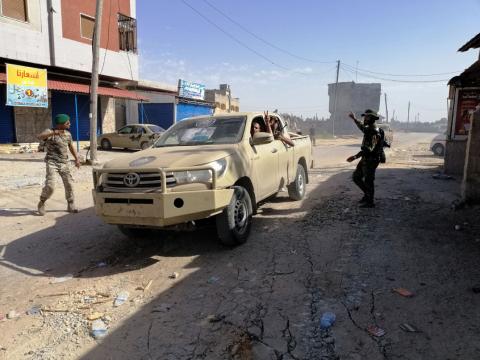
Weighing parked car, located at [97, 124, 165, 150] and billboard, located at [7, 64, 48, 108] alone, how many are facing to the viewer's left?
1

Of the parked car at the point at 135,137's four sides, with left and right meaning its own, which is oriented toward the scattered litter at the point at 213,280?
left

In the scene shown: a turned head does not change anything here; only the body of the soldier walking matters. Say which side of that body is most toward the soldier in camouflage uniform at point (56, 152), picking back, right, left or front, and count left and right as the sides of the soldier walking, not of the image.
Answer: front

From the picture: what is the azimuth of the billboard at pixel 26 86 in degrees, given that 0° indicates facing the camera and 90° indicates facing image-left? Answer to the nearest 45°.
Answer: approximately 315°

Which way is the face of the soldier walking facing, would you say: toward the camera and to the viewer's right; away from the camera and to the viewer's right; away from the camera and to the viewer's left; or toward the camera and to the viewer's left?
toward the camera and to the viewer's left

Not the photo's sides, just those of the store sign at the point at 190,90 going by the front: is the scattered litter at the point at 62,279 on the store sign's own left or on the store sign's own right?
on the store sign's own right

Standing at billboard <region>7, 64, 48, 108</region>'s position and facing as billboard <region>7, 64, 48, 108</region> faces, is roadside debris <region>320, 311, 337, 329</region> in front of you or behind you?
in front

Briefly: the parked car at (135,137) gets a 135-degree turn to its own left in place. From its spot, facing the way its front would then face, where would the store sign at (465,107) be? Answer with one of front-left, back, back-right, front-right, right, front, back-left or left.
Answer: front

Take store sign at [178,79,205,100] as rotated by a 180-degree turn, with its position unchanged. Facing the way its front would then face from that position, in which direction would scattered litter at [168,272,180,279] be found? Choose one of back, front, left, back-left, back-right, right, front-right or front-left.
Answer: back-left

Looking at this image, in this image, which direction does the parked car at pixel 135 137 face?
to the viewer's left

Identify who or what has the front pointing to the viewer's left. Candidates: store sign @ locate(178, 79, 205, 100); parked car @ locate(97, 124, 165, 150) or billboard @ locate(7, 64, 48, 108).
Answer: the parked car

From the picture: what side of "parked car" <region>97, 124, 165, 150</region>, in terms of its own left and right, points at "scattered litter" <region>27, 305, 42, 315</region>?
left

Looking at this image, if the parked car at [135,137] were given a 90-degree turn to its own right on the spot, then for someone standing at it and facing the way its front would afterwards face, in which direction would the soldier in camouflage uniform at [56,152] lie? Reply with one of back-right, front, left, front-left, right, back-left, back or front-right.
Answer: back

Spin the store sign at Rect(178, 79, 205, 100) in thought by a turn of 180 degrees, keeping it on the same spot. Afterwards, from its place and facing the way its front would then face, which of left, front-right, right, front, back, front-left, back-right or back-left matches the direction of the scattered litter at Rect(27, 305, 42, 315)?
back-left

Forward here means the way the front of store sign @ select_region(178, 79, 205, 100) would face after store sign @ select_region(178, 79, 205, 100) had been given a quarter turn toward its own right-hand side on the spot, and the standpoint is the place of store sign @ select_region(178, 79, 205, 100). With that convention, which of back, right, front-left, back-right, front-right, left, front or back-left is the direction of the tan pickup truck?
front-left

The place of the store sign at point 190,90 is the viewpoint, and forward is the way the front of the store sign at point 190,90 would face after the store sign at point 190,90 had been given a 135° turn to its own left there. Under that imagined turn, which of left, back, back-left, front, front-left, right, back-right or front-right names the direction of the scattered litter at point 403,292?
back
